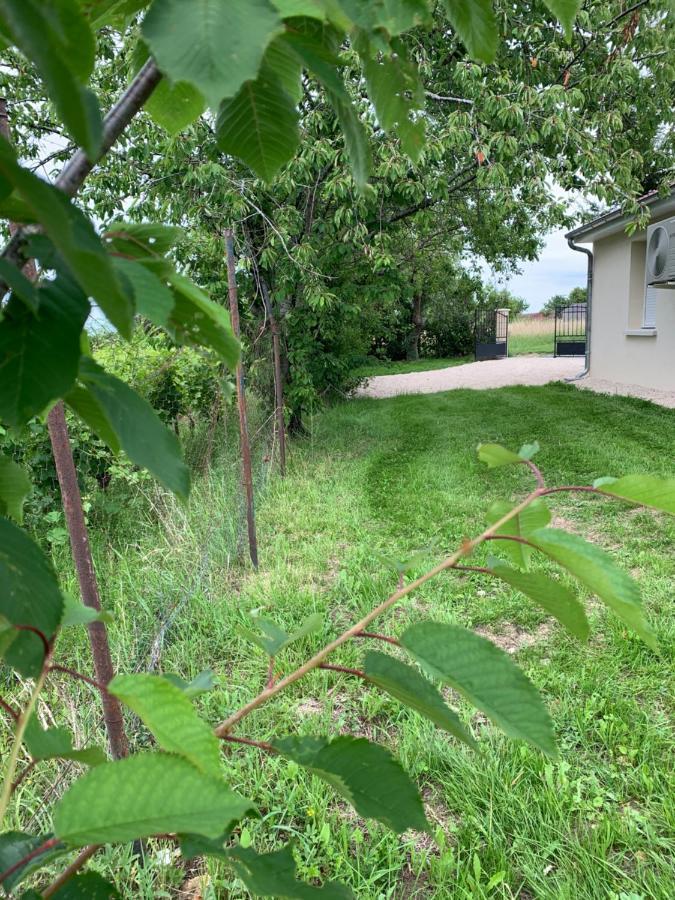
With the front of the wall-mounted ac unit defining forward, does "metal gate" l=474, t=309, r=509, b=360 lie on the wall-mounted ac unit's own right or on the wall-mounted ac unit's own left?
on the wall-mounted ac unit's own right

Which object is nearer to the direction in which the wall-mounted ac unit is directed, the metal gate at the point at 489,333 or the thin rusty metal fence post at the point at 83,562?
the thin rusty metal fence post

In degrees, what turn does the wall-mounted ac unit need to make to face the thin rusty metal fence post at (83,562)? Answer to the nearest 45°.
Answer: approximately 45° to its left

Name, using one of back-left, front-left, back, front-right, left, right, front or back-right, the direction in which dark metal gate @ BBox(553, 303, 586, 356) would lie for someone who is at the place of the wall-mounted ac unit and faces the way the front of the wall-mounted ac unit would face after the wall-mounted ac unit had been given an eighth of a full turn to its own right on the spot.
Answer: right

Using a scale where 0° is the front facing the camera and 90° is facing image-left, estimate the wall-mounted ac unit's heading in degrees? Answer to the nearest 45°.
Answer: approximately 45°
